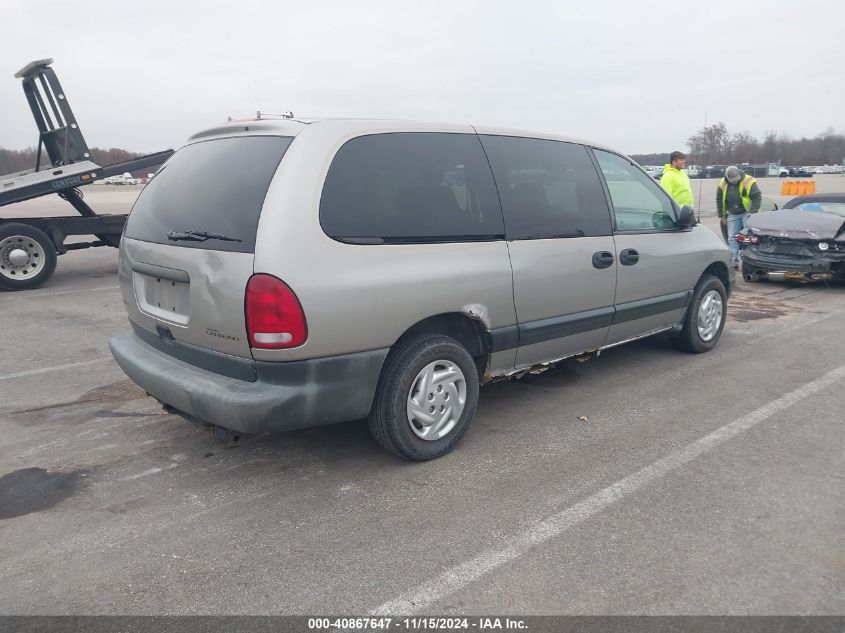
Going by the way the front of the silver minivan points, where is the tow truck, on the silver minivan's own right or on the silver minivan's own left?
on the silver minivan's own left

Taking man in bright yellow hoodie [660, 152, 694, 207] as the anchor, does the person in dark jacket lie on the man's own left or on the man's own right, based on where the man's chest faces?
on the man's own left

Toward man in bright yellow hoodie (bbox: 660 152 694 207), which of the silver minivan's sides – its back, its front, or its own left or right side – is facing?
front

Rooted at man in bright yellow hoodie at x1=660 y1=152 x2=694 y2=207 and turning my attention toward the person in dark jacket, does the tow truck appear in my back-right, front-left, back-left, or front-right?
back-left

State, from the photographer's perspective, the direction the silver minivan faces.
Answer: facing away from the viewer and to the right of the viewer

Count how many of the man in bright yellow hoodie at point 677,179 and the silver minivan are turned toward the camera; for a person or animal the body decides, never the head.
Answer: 0
